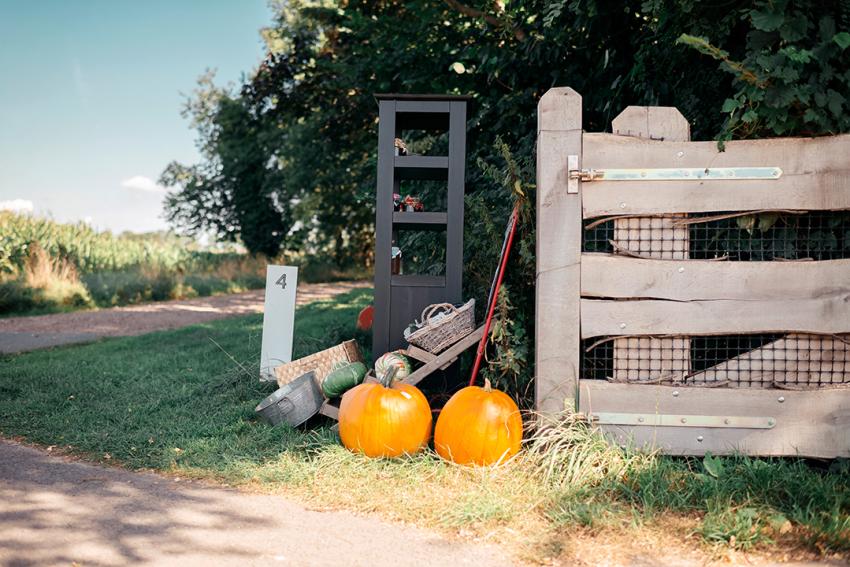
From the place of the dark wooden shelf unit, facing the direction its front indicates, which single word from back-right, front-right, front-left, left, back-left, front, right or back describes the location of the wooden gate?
front-left

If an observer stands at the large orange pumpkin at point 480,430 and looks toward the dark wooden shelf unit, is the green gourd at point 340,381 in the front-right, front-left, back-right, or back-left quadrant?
front-left

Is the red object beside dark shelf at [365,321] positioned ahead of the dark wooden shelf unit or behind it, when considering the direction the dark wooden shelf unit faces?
behind

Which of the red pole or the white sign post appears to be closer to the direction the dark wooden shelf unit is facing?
the red pole

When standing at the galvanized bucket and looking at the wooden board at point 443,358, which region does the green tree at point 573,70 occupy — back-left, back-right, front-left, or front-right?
front-left

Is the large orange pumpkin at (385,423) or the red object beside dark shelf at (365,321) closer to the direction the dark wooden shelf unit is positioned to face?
the large orange pumpkin

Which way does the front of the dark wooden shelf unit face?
toward the camera

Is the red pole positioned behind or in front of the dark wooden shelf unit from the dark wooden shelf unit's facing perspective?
in front

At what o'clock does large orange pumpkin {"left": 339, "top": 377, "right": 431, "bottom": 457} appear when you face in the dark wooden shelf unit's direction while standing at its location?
The large orange pumpkin is roughly at 12 o'clock from the dark wooden shelf unit.
